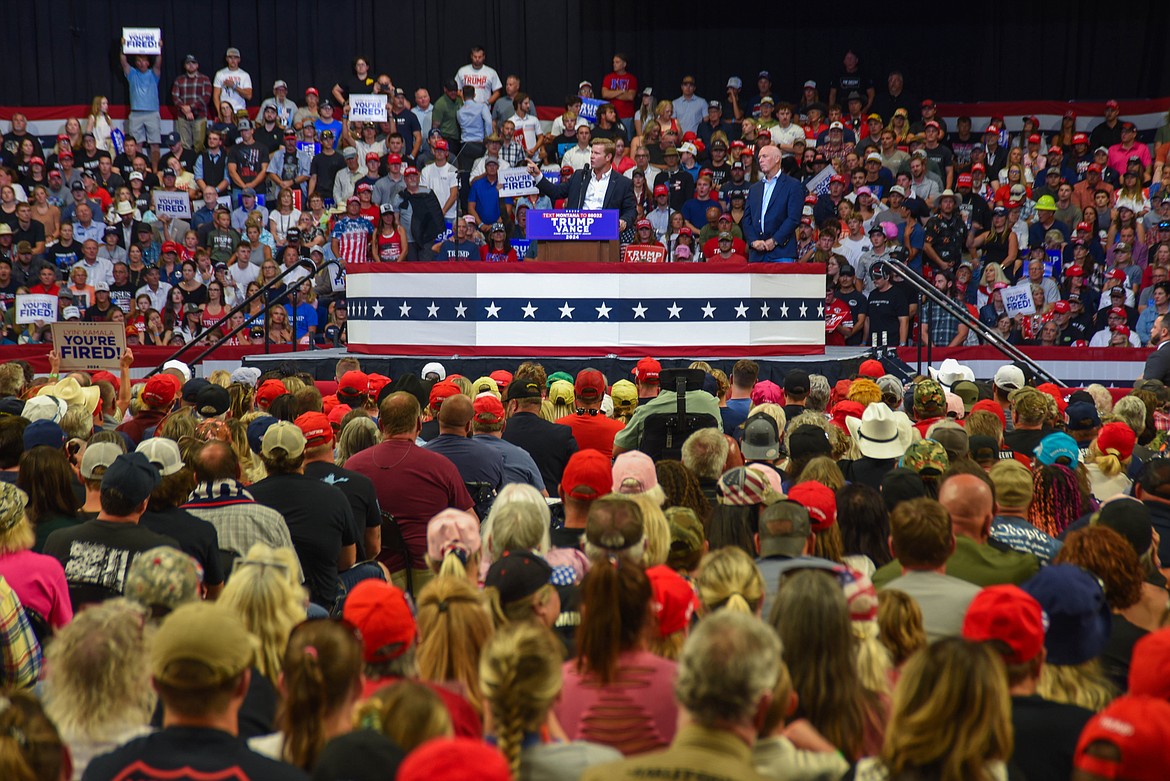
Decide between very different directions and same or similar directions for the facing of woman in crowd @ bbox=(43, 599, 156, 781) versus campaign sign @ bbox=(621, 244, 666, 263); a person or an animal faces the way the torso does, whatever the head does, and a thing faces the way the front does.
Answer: very different directions

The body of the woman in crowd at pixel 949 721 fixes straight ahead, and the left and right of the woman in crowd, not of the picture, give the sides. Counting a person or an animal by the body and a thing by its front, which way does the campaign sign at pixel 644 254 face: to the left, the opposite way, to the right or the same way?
the opposite way

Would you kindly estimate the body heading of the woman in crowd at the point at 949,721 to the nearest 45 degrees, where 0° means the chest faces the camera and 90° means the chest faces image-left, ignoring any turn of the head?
approximately 180°

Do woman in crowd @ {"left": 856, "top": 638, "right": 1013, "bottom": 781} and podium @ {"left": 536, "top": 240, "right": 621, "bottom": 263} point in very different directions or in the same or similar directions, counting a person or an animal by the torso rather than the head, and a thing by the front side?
very different directions

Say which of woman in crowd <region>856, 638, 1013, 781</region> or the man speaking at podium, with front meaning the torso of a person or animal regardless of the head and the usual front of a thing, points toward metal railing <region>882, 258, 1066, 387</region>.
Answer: the woman in crowd

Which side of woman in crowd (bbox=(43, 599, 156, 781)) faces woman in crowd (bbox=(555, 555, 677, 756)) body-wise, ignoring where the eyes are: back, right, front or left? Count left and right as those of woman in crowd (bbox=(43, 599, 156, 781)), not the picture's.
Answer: right

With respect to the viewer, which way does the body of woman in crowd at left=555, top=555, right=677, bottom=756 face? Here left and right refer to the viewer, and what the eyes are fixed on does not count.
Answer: facing away from the viewer

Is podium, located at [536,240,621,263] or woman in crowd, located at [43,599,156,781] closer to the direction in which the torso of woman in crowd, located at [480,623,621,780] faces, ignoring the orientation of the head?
the podium

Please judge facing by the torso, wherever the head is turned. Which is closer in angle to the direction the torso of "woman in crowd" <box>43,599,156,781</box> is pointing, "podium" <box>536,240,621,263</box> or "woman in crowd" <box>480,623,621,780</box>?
the podium

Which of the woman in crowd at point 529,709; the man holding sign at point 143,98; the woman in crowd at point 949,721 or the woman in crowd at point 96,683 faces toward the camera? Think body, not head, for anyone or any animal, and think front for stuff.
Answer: the man holding sign
